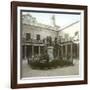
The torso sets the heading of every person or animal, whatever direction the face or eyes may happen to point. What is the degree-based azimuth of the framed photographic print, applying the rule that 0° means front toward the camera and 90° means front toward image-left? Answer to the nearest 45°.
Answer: approximately 315°
